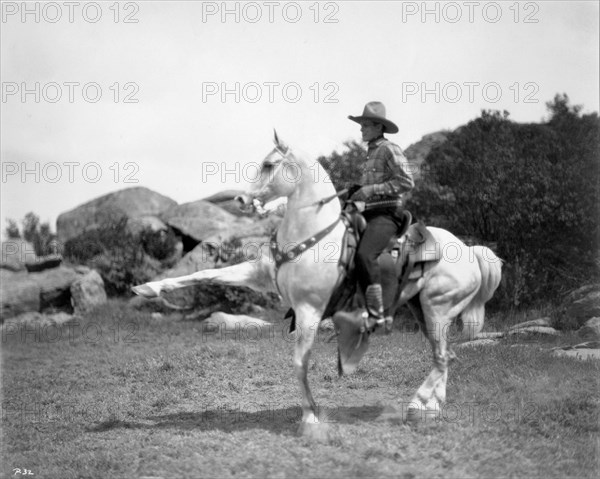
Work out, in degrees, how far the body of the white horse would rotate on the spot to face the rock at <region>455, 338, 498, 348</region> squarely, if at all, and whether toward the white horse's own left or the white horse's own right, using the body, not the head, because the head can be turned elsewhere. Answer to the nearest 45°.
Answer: approximately 135° to the white horse's own right

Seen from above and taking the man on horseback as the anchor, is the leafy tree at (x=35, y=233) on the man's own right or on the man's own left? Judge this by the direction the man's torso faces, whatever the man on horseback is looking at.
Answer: on the man's own right

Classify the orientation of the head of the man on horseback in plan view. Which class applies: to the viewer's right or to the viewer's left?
to the viewer's left

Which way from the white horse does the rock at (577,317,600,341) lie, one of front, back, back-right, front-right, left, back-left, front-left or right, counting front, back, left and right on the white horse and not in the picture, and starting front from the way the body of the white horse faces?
back-right

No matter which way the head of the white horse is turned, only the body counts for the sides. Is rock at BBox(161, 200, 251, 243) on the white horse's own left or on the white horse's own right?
on the white horse's own right

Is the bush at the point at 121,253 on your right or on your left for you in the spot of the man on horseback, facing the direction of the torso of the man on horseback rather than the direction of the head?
on your right

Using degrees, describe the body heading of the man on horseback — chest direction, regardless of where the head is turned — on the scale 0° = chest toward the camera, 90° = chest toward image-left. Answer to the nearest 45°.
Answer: approximately 90°

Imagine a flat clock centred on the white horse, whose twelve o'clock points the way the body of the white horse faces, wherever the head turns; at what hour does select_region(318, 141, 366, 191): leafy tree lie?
The leafy tree is roughly at 3 o'clock from the white horse.

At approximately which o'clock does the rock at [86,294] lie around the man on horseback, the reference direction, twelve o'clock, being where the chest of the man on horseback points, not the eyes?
The rock is roughly at 2 o'clock from the man on horseback.

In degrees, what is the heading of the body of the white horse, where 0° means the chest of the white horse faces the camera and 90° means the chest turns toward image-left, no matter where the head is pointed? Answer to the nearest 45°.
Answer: approximately 90°
